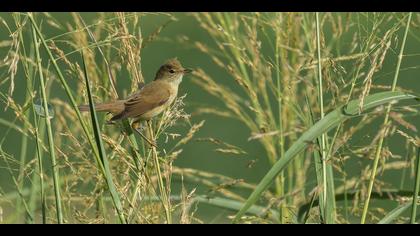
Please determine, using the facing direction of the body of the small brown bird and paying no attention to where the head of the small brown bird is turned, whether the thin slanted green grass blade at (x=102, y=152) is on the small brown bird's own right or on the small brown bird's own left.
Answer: on the small brown bird's own right

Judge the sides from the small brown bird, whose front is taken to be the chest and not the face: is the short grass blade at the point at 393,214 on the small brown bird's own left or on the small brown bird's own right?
on the small brown bird's own right

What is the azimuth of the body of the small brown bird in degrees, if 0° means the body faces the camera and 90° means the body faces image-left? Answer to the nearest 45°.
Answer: approximately 270°
